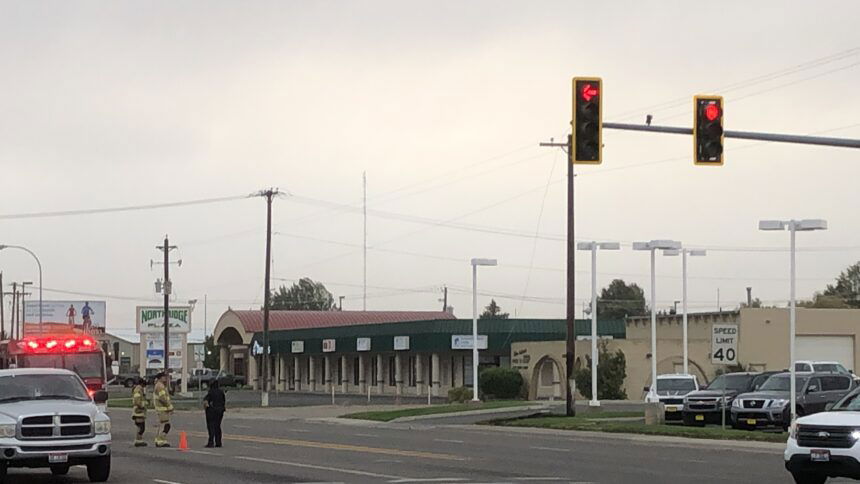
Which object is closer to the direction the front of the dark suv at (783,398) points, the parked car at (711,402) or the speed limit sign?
the speed limit sign

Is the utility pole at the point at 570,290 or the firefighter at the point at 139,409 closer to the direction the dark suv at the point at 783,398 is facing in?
the firefighter

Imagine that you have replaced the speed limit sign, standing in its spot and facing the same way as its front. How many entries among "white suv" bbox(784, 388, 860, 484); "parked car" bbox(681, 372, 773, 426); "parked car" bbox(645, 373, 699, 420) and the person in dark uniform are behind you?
2

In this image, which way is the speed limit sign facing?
toward the camera

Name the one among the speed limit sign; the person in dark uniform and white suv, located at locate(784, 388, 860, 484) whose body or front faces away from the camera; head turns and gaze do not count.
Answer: the person in dark uniform

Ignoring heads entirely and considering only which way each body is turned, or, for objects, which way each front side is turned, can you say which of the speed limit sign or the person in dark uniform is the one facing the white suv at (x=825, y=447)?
the speed limit sign

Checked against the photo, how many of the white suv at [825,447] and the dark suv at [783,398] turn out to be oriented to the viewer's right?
0

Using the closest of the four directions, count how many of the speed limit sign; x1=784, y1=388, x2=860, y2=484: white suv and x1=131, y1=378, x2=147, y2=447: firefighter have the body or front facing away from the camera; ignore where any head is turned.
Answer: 0

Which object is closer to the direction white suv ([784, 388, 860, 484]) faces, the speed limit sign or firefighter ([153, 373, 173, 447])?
the firefighter

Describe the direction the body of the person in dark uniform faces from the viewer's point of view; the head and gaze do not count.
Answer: away from the camera

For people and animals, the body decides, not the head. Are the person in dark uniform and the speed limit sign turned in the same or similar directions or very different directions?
very different directions

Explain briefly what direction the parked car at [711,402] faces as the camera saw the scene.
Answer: facing the viewer and to the left of the viewer

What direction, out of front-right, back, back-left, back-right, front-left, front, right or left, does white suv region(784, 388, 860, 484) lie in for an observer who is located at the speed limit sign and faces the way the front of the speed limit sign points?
front
